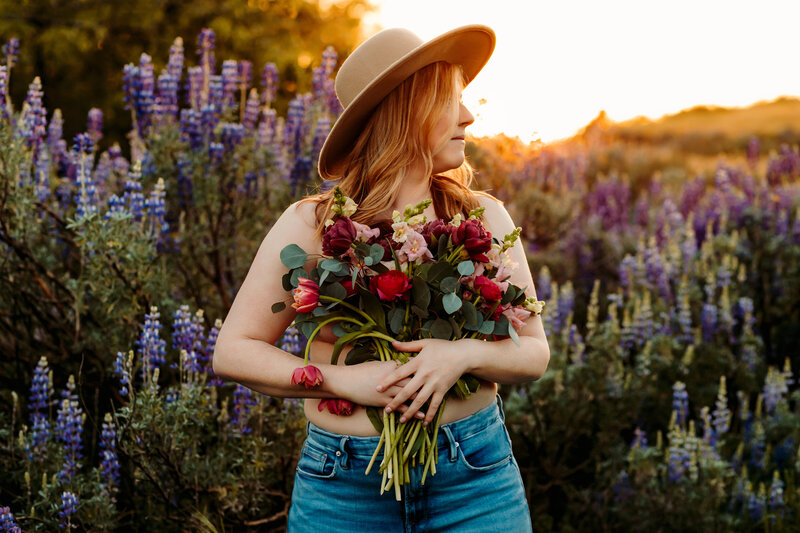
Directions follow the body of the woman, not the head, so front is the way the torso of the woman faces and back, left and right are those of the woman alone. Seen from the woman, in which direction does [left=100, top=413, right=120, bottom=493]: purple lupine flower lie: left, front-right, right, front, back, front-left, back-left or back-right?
back-right

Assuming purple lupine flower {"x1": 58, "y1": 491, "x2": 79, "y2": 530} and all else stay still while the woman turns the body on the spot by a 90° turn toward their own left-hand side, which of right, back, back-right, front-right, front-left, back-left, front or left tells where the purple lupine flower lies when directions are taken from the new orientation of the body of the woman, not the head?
back-left

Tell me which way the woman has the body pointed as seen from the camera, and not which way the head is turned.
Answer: toward the camera

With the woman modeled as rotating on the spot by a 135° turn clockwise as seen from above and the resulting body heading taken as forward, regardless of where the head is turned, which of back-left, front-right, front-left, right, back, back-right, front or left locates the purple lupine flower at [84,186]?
front

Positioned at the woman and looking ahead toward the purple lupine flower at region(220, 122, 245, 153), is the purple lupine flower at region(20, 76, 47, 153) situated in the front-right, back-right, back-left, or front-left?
front-left

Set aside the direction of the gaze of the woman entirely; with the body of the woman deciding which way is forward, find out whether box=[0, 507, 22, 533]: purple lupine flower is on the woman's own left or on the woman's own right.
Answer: on the woman's own right

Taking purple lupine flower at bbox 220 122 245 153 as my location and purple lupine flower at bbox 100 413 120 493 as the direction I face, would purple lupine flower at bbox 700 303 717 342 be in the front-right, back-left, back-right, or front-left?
back-left

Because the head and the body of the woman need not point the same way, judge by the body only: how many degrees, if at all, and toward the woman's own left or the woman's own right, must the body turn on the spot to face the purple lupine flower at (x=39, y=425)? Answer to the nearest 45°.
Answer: approximately 135° to the woman's own right

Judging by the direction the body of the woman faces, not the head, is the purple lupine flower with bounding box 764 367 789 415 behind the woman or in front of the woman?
behind

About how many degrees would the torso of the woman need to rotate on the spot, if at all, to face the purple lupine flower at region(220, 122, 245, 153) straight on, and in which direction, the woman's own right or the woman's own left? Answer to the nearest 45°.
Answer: approximately 180°

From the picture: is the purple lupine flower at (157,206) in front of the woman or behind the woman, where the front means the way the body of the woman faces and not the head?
behind

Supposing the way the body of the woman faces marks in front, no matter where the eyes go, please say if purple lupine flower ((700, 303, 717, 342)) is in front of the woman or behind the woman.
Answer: behind

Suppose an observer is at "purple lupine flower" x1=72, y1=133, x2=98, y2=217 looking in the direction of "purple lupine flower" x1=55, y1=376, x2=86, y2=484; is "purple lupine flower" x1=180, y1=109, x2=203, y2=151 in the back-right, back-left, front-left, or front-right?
back-left
